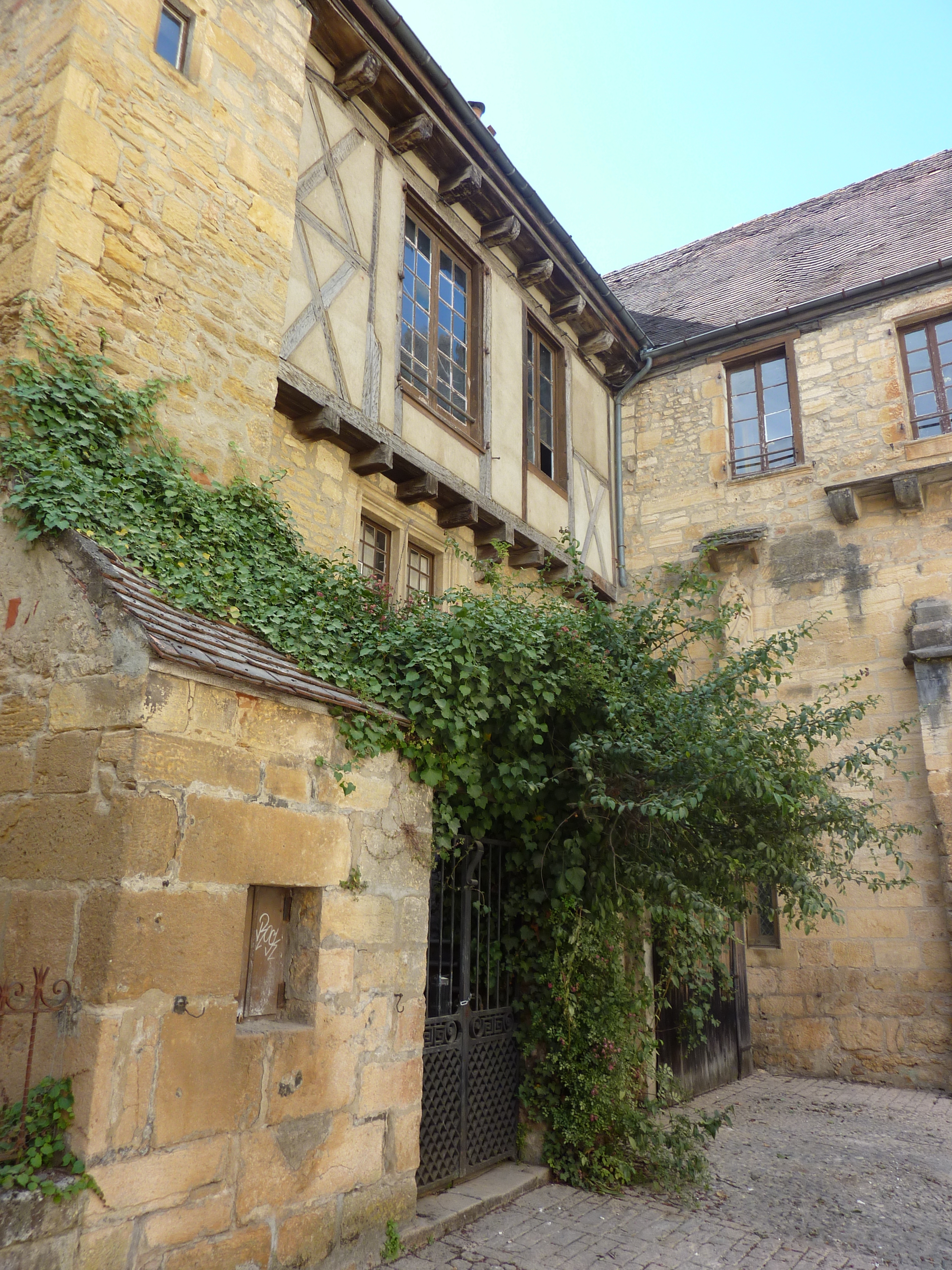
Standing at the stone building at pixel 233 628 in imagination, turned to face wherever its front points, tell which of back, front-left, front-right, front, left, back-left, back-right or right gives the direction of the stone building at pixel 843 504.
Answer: left

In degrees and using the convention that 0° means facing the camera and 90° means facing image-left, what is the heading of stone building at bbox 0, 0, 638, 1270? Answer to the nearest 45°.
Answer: approximately 315°
